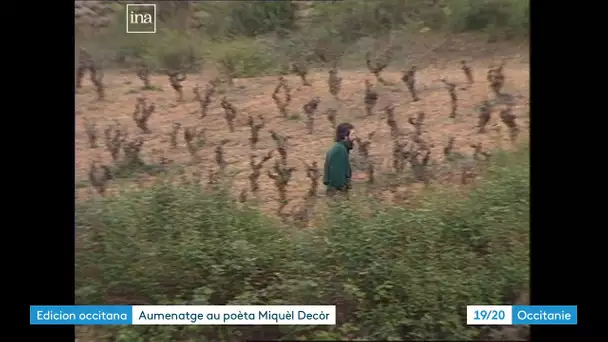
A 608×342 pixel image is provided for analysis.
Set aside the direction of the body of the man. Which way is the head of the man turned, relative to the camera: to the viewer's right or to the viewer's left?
to the viewer's right

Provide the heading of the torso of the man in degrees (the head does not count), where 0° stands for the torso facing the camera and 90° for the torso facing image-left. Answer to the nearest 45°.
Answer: approximately 270°
